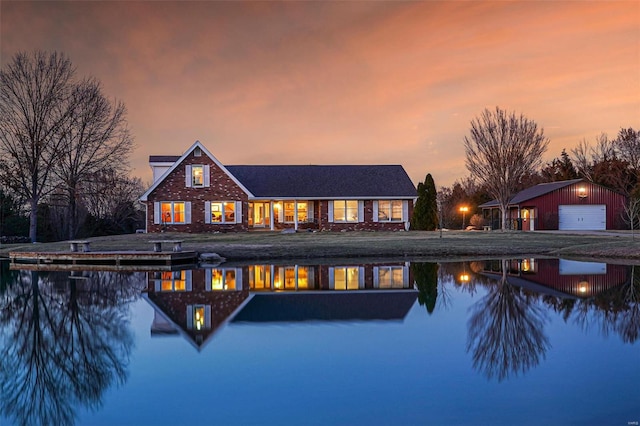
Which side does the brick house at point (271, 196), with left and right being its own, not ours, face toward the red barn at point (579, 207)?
left

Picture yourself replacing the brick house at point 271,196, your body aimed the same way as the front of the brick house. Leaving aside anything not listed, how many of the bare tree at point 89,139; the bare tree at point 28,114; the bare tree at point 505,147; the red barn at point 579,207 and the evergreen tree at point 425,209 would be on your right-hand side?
2

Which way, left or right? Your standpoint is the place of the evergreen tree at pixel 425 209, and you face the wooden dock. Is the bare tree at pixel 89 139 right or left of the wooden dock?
right

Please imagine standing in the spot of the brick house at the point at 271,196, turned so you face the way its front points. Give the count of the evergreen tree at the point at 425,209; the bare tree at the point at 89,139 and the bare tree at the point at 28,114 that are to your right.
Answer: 2

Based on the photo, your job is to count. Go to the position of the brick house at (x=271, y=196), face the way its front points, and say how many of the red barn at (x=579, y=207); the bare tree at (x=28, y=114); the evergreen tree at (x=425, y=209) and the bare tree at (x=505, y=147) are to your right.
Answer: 1

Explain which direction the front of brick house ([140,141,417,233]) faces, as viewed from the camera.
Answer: facing the viewer

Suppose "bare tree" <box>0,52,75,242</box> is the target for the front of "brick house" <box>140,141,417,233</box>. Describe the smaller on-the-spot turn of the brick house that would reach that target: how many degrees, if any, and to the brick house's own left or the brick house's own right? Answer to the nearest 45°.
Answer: approximately 90° to the brick house's own right

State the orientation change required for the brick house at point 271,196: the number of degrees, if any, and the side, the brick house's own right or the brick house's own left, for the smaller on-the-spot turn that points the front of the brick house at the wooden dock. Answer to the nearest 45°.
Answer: approximately 45° to the brick house's own right

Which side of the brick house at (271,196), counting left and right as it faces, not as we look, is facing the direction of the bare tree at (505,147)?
left

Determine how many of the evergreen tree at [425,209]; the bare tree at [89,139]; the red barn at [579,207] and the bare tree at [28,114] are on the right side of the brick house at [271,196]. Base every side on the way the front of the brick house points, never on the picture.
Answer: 2

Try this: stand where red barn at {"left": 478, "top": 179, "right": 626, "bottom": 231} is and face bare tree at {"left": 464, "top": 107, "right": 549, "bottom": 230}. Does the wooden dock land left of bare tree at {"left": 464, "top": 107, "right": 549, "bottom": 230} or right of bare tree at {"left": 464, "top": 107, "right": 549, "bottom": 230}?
left

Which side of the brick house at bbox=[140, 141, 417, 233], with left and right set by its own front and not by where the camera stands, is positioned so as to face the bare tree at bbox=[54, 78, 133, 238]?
right

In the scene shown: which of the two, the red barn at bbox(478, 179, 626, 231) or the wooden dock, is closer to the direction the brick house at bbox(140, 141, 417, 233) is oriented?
the wooden dock

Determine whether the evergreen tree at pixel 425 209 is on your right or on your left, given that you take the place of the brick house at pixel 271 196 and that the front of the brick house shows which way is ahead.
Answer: on your left
